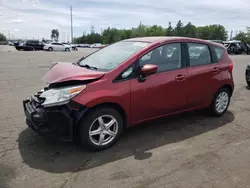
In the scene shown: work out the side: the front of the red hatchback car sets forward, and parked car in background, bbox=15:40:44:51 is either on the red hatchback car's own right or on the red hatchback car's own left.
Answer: on the red hatchback car's own right

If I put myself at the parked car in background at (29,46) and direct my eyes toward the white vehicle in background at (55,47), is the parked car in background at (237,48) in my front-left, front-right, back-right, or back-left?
front-right

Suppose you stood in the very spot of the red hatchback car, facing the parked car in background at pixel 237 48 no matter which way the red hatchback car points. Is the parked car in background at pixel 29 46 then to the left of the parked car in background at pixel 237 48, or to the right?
left
